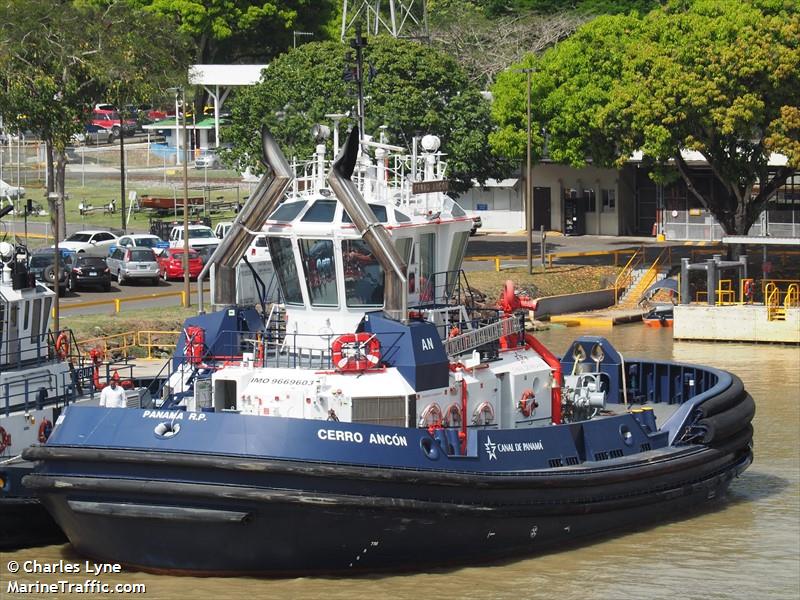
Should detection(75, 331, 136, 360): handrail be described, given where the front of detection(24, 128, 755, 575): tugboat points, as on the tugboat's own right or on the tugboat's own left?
on the tugboat's own left

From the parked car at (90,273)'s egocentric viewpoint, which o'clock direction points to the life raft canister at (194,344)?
The life raft canister is roughly at 6 o'clock from the parked car.

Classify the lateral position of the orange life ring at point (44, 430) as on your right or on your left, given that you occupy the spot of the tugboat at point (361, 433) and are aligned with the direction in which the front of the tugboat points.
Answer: on your left

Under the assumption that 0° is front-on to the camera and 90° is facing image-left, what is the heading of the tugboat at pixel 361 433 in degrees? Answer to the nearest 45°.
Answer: approximately 225°

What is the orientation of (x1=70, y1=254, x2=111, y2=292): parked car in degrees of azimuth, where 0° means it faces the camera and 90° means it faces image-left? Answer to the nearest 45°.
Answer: approximately 180°

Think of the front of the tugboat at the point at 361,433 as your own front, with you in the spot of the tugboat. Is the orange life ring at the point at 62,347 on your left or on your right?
on your left

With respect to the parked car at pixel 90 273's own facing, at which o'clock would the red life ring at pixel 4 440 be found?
The red life ring is roughly at 6 o'clock from the parked car.

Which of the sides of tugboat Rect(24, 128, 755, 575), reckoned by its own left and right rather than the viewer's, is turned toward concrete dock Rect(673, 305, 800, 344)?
front

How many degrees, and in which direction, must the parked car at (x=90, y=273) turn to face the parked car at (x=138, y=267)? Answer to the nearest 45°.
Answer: approximately 45° to its right

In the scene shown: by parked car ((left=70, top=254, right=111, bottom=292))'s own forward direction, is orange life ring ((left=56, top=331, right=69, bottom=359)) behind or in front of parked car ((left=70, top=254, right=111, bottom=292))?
behind

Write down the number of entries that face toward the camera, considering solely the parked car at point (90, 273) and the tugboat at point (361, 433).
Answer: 0

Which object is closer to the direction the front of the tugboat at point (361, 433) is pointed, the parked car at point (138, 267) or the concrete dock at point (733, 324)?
the concrete dock
